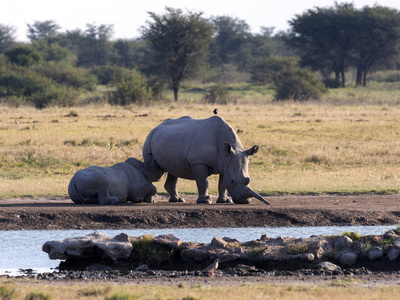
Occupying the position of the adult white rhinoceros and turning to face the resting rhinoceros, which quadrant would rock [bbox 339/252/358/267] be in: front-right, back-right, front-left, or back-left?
back-left

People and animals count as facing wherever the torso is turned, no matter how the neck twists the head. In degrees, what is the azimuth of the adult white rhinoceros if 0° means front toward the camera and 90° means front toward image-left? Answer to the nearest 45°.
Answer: approximately 315°

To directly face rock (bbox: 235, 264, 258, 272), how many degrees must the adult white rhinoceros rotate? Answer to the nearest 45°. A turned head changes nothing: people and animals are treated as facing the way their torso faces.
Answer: approximately 45° to its right

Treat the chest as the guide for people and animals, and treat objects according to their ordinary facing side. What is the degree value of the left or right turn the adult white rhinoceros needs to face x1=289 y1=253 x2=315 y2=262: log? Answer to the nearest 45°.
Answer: approximately 45° to its right

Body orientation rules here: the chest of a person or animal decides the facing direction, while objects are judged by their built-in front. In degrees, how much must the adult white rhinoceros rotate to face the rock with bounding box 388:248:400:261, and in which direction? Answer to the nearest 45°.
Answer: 0° — it already faces it
